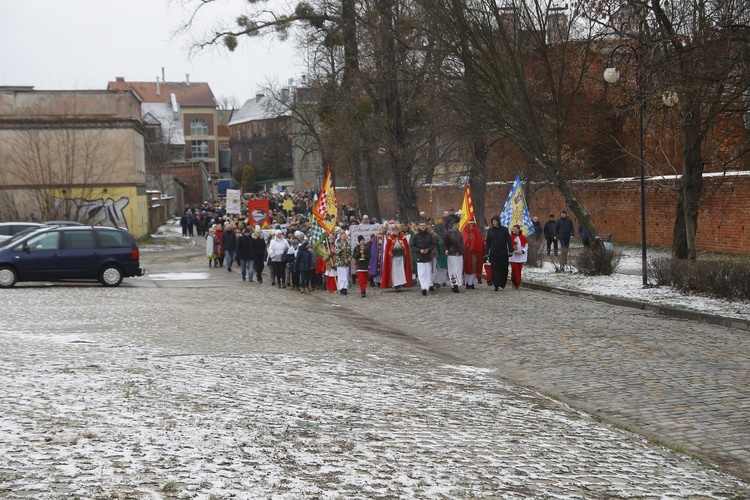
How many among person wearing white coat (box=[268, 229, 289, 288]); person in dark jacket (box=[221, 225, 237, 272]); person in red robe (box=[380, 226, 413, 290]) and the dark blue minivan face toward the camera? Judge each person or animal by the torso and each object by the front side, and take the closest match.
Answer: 3

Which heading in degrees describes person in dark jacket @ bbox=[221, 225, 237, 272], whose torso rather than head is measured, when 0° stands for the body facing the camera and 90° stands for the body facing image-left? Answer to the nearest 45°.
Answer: approximately 0°

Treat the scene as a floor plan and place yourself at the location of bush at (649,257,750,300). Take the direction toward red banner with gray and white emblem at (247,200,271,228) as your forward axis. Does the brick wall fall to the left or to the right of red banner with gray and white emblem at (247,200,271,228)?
right

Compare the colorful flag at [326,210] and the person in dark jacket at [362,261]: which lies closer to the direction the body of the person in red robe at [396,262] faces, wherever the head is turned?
the person in dark jacket

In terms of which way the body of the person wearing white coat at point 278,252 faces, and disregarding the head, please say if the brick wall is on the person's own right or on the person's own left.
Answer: on the person's own left

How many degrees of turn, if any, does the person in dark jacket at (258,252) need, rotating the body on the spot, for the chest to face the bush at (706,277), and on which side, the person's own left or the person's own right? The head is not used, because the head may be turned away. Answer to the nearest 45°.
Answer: approximately 45° to the person's own left

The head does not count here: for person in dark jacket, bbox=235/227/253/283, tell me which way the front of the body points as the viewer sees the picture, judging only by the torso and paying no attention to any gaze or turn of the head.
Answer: toward the camera

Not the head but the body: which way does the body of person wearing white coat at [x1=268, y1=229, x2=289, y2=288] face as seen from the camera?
toward the camera

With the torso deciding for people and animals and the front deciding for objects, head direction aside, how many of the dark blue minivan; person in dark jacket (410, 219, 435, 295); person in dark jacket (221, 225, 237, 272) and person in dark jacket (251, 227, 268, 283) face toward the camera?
3

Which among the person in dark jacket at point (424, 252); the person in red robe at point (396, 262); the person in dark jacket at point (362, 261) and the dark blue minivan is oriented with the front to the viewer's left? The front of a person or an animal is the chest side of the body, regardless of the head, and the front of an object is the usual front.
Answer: the dark blue minivan

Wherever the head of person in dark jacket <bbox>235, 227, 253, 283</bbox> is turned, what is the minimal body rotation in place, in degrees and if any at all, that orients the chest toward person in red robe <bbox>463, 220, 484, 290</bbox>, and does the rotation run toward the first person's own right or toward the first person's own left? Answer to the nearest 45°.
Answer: approximately 45° to the first person's own left

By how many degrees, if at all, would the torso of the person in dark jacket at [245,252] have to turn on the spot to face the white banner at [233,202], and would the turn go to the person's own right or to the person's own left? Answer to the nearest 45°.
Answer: approximately 180°

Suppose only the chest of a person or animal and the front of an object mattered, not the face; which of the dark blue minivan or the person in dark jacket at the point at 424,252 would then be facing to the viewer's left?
the dark blue minivan

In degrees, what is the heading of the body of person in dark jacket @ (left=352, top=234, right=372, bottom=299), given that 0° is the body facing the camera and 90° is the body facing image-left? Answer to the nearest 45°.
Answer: approximately 0°
